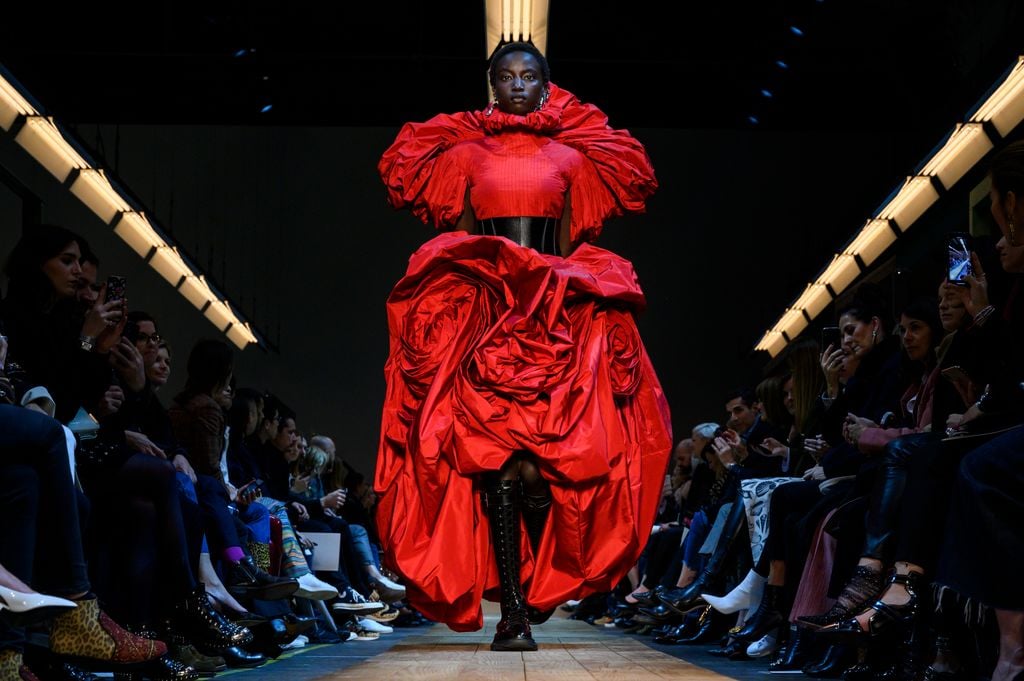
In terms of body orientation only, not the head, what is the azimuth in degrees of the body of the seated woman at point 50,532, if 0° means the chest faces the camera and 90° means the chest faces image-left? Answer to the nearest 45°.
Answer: approximately 270°

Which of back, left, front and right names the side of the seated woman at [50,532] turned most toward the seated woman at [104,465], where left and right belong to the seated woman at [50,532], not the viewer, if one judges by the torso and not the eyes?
left
